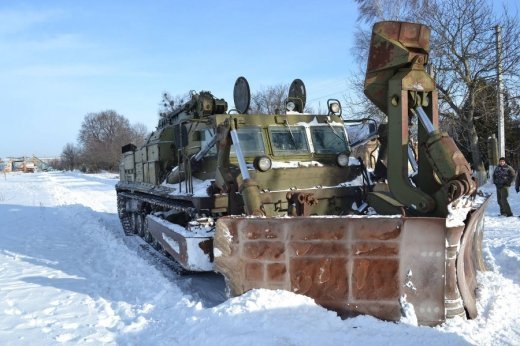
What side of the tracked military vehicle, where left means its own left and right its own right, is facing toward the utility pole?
left

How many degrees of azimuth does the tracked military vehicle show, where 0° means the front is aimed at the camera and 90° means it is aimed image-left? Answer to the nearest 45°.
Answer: approximately 315°
